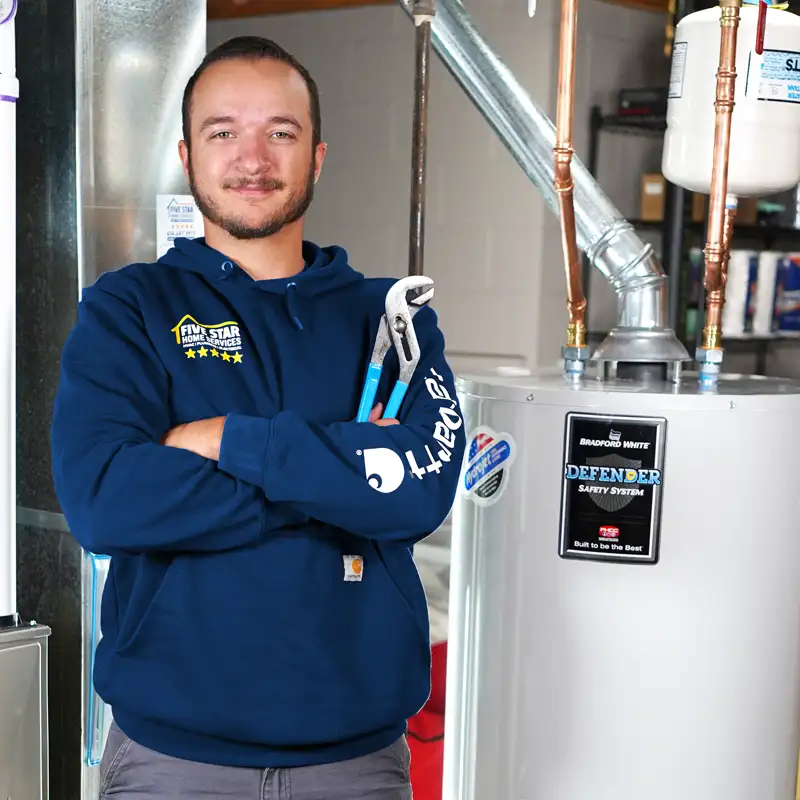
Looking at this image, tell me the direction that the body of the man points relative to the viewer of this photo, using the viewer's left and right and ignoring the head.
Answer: facing the viewer

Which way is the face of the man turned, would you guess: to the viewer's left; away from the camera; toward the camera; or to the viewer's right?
toward the camera

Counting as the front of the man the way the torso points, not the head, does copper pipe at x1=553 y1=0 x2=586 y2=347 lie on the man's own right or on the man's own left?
on the man's own left

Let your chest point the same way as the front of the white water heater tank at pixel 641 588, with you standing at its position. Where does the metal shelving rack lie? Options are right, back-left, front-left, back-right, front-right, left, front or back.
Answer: back

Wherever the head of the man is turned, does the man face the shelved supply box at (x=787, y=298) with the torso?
no

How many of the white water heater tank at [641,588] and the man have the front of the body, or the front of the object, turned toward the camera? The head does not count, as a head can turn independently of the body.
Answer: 2

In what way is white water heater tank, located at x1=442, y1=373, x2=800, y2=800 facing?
toward the camera

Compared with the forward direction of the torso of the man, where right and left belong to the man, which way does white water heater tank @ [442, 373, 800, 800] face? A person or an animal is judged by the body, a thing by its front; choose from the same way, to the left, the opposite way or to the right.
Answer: the same way

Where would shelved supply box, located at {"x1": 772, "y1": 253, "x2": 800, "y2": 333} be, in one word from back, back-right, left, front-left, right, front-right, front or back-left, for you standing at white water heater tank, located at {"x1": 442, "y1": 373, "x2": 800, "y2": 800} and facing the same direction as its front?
back
